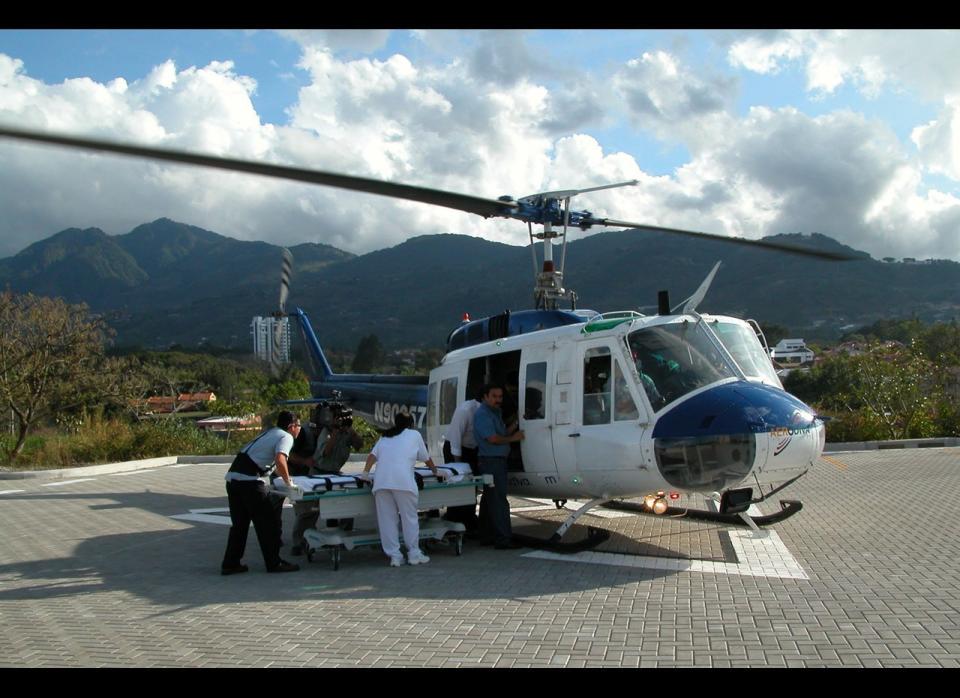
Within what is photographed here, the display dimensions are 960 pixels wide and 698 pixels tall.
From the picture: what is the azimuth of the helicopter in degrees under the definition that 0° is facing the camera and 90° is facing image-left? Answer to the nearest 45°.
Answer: approximately 315°

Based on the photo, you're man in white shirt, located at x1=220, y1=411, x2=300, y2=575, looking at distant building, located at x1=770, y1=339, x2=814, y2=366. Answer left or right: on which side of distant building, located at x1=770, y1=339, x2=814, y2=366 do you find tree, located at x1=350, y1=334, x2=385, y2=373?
left

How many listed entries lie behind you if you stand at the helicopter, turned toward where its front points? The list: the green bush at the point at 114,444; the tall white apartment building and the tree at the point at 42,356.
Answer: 3

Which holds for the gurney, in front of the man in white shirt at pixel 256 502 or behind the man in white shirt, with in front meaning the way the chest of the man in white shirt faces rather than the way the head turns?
in front

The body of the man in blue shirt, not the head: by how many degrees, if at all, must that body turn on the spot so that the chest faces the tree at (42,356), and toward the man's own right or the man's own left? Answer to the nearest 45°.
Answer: approximately 135° to the man's own left

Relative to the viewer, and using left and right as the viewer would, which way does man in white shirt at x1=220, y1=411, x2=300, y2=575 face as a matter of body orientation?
facing to the right of the viewer

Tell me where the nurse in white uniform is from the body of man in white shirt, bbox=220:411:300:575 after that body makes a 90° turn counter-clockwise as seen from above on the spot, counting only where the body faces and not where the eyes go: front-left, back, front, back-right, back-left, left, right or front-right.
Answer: right

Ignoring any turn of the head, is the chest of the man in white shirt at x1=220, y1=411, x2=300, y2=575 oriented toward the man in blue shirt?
yes

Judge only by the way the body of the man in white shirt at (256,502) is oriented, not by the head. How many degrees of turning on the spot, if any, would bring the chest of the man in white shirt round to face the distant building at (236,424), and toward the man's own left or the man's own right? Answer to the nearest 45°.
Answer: approximately 90° to the man's own left

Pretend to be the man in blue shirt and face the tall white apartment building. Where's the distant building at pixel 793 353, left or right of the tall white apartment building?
right

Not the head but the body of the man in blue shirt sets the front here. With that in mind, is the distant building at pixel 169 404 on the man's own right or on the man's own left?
on the man's own left

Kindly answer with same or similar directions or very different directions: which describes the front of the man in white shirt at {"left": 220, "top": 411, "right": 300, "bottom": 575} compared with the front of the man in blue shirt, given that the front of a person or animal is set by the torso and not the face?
same or similar directions

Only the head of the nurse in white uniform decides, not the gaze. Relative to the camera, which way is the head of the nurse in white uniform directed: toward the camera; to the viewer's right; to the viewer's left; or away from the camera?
away from the camera
